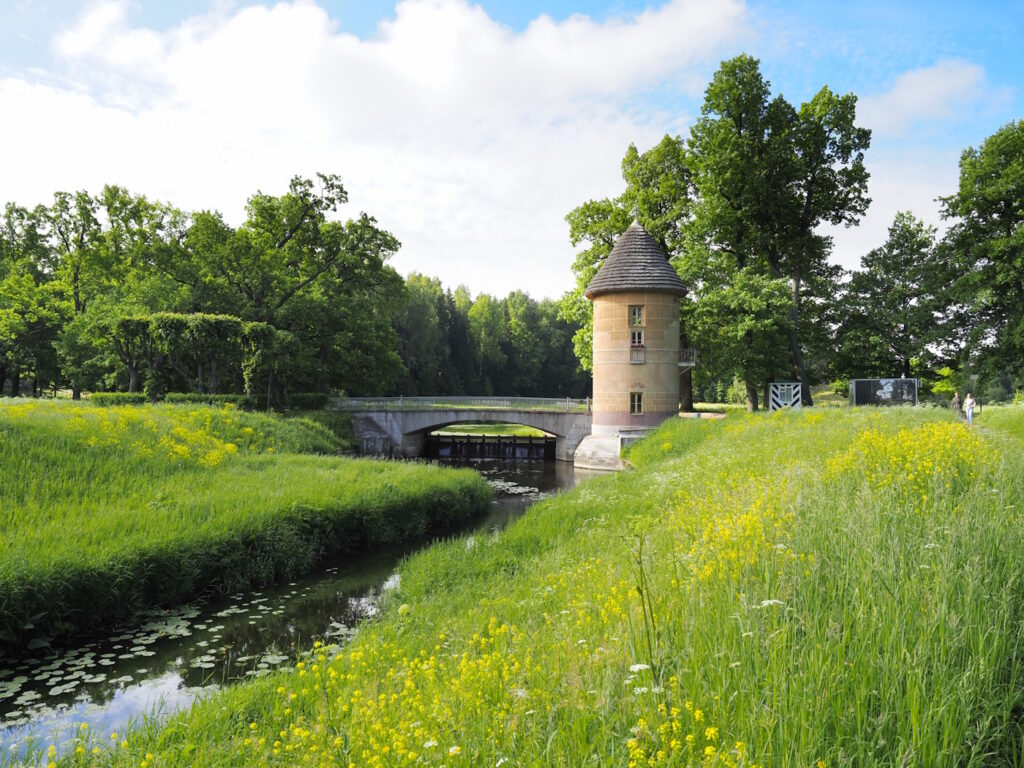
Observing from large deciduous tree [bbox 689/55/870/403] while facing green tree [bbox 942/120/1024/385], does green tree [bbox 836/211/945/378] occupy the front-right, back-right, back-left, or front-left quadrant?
front-left

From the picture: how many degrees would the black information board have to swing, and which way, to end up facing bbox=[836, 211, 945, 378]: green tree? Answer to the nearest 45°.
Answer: approximately 180°

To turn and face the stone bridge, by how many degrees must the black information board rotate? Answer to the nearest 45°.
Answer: approximately 90° to its right

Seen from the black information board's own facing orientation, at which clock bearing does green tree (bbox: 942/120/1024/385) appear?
The green tree is roughly at 7 o'clock from the black information board.

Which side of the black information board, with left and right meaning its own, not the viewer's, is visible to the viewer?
front

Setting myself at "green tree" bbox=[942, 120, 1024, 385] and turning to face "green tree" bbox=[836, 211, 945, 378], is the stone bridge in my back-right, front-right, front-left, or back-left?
front-left

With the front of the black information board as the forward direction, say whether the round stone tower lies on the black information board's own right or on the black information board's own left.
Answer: on the black information board's own right

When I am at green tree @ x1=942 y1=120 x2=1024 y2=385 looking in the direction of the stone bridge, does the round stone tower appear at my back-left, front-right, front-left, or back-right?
front-left

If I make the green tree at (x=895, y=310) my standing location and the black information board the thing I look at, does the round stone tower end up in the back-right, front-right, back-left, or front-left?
front-right
